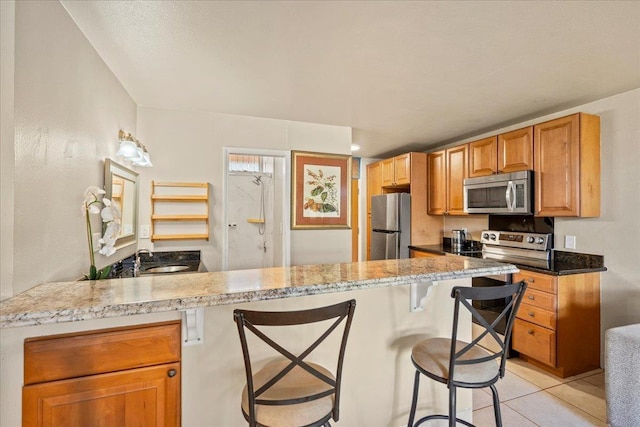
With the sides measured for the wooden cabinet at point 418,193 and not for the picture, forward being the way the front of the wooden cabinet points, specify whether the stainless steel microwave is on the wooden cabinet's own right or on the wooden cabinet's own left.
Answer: on the wooden cabinet's own left

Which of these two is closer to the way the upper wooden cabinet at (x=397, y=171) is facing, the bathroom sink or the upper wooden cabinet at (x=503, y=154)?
the bathroom sink

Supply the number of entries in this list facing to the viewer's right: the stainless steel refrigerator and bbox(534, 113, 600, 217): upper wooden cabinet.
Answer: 0

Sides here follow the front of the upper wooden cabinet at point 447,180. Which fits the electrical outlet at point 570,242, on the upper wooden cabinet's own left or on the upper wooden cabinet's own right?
on the upper wooden cabinet's own left

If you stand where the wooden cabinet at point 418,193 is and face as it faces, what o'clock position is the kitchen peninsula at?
The kitchen peninsula is roughly at 11 o'clock from the wooden cabinet.

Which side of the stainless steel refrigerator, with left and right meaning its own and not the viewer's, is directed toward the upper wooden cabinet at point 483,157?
left
